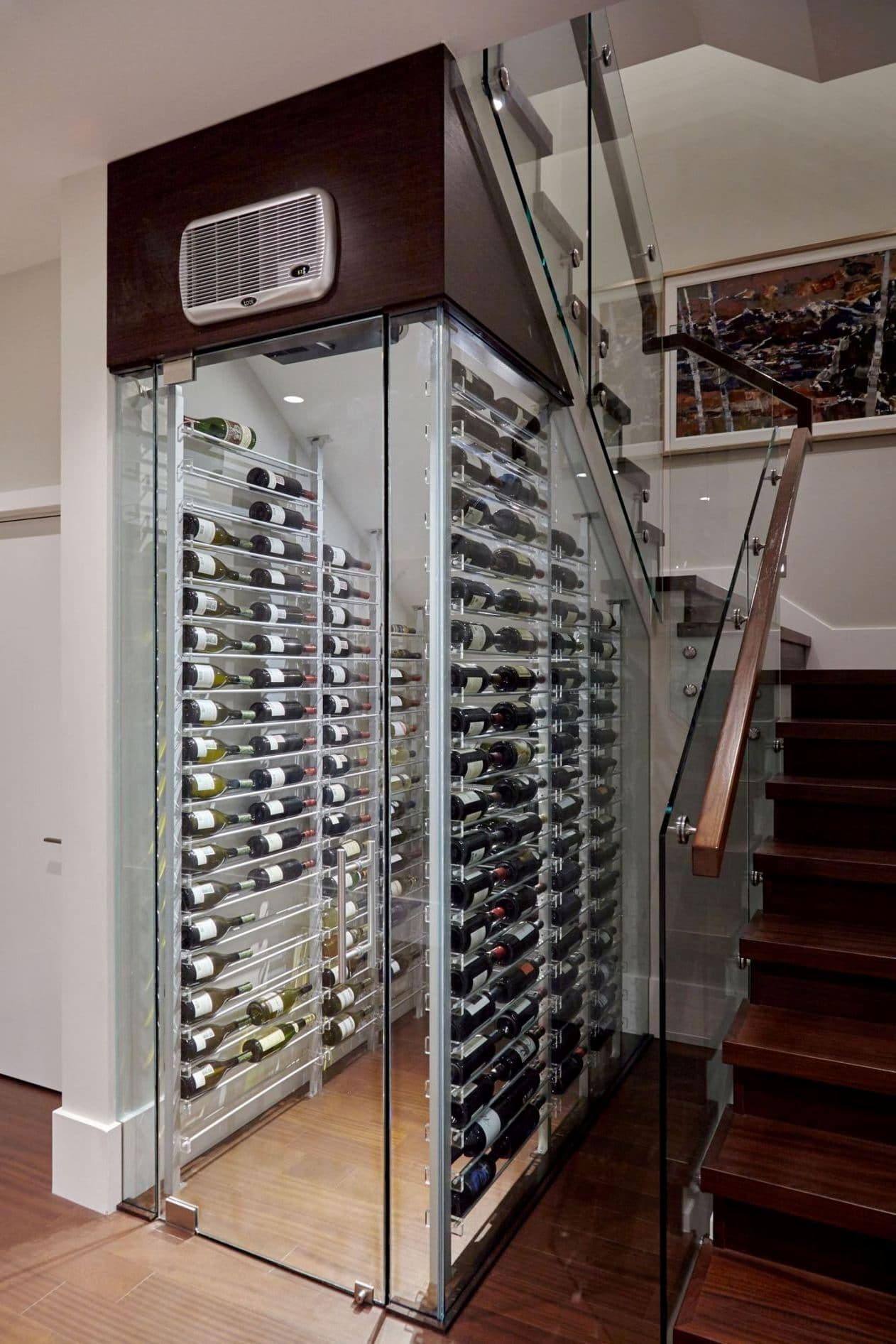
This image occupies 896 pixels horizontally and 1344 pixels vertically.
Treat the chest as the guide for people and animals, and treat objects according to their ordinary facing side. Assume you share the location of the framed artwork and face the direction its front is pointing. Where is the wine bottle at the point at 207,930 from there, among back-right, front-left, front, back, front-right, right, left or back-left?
front

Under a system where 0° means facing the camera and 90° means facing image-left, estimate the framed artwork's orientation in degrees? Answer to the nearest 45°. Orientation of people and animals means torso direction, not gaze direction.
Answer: approximately 45°

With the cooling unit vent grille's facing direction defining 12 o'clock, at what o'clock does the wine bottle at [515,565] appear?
The wine bottle is roughly at 7 o'clock from the cooling unit vent grille.

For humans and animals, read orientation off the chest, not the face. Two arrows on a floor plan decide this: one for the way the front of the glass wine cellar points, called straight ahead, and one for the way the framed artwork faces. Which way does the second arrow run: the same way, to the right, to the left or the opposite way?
the same way

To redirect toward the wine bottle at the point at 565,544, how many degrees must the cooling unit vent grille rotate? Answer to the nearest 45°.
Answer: approximately 180°

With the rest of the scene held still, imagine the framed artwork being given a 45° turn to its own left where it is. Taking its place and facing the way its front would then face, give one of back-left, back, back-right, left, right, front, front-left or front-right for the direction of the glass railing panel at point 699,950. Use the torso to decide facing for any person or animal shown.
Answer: front

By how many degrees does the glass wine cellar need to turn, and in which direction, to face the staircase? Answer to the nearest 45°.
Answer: approximately 90° to its left

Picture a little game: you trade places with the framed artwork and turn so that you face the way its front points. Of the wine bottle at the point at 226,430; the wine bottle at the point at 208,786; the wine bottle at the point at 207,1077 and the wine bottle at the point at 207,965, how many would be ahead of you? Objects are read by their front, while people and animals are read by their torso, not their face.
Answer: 4

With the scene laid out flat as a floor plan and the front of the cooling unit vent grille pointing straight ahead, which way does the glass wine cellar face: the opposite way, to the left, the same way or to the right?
the same way

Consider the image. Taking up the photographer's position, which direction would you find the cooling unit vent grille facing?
facing the viewer and to the left of the viewer

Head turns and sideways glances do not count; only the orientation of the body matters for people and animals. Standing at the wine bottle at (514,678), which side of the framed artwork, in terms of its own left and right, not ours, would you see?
front

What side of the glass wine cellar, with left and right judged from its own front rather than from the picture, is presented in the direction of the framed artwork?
back

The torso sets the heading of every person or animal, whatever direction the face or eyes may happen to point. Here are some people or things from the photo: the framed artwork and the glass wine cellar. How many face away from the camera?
0

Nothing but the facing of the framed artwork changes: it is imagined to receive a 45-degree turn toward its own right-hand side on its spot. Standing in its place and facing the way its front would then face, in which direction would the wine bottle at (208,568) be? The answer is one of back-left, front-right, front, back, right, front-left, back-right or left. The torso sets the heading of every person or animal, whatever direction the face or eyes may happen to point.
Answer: front-left

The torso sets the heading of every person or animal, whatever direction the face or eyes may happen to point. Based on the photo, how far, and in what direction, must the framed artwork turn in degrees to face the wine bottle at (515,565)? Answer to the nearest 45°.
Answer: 0° — it already faces it
